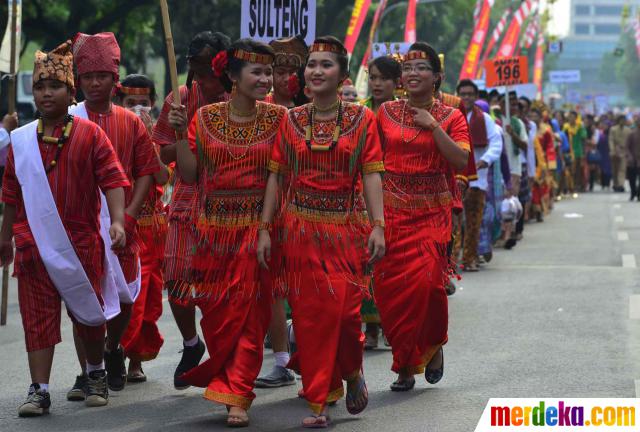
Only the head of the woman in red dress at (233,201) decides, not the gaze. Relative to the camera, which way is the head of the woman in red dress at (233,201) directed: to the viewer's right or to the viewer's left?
to the viewer's right

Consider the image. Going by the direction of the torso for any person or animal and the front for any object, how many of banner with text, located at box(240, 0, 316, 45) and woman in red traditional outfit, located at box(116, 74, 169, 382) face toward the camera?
2

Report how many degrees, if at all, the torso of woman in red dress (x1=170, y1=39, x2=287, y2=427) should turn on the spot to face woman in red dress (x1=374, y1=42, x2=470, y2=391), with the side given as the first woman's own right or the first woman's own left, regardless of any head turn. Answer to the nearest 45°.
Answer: approximately 135° to the first woman's own left

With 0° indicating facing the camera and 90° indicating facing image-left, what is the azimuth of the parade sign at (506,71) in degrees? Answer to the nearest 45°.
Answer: approximately 0°

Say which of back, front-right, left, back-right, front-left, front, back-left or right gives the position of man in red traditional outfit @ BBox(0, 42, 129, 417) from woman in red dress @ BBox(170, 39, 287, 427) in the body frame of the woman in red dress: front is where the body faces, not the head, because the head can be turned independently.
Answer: right

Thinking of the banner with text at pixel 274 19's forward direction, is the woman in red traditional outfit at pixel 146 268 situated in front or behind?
in front

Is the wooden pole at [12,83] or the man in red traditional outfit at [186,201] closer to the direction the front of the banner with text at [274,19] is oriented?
the man in red traditional outfit

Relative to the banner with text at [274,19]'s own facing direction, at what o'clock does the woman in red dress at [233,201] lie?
The woman in red dress is roughly at 12 o'clock from the banner with text.

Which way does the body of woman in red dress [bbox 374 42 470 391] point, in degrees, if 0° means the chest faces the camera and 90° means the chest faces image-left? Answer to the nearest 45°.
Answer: approximately 0°
